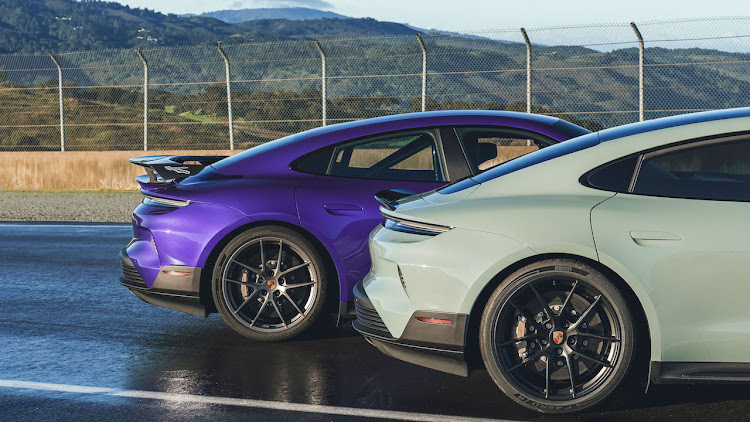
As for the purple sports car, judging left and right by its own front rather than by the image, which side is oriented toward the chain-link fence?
left

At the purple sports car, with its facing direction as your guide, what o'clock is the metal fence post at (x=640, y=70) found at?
The metal fence post is roughly at 10 o'clock from the purple sports car.

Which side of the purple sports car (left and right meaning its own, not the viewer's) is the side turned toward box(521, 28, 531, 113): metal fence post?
left

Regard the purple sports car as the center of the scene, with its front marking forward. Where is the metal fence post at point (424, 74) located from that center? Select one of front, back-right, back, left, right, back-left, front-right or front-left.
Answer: left

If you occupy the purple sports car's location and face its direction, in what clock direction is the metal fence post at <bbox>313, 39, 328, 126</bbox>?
The metal fence post is roughly at 9 o'clock from the purple sports car.

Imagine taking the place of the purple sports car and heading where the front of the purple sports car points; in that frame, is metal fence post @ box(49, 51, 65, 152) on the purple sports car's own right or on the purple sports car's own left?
on the purple sports car's own left

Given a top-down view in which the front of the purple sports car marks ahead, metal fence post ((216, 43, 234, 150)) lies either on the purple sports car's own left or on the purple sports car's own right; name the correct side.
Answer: on the purple sports car's own left

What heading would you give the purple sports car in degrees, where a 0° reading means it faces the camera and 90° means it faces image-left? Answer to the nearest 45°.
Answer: approximately 270°
